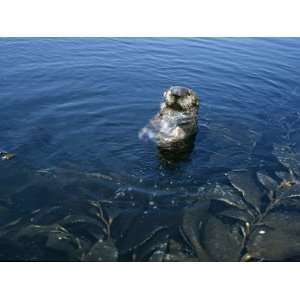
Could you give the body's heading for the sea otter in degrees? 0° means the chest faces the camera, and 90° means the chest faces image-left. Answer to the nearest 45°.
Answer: approximately 0°
